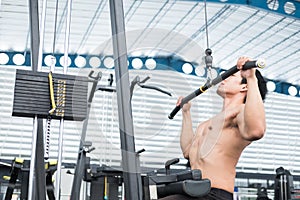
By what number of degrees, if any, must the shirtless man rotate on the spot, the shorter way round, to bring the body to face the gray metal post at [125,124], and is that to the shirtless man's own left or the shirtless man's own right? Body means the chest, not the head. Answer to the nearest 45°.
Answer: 0° — they already face it

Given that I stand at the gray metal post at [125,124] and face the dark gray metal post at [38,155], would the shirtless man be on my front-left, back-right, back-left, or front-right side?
back-right

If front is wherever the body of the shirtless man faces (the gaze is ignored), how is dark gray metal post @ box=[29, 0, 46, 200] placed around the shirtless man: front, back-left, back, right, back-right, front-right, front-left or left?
front-right

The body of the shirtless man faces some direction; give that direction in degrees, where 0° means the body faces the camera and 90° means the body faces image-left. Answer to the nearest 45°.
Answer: approximately 45°

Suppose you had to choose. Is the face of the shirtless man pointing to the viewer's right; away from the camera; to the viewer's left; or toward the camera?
to the viewer's left
